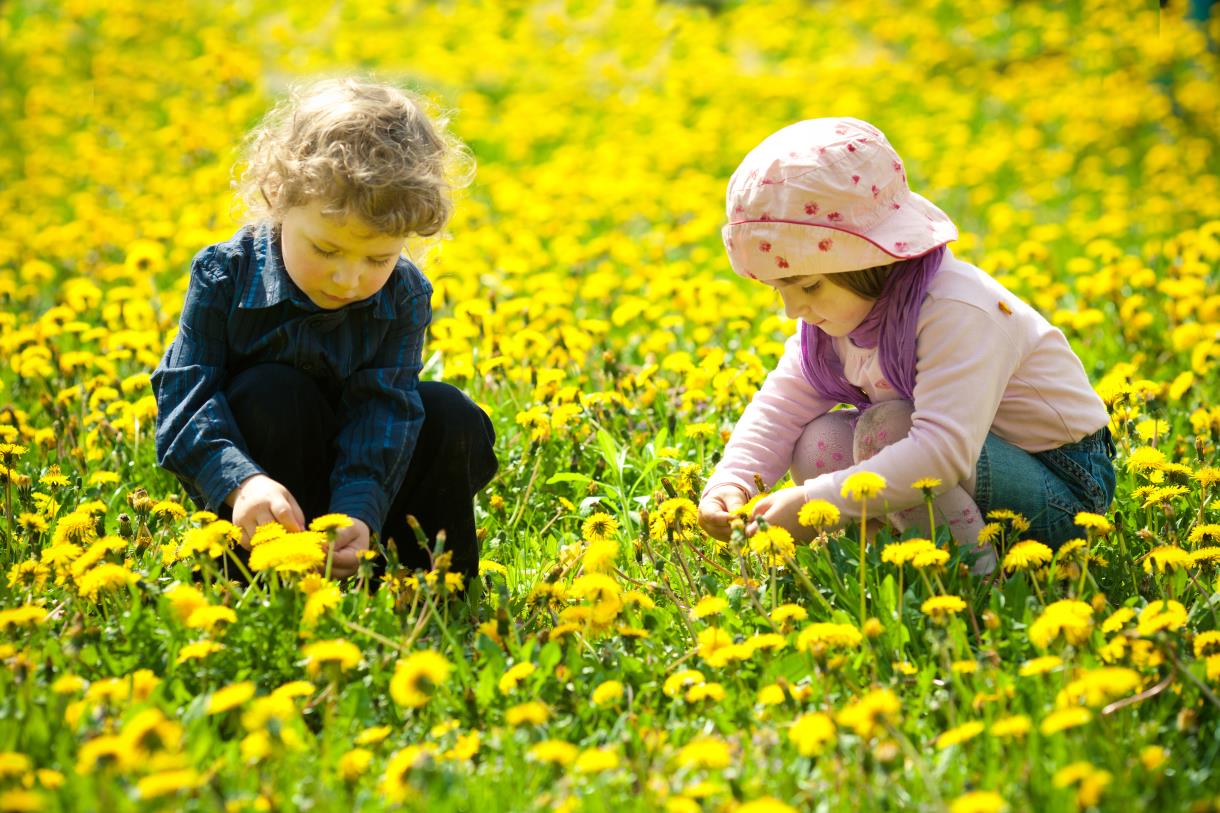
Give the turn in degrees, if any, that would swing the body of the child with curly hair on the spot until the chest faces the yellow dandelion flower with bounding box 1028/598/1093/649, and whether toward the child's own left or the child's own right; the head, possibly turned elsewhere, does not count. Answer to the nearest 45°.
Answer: approximately 45° to the child's own left

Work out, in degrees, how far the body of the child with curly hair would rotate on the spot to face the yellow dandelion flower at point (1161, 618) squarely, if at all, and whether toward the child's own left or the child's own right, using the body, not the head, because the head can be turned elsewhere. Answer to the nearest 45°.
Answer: approximately 45° to the child's own left

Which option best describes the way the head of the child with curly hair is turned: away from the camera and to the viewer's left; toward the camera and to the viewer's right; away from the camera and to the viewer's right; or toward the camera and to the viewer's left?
toward the camera and to the viewer's right

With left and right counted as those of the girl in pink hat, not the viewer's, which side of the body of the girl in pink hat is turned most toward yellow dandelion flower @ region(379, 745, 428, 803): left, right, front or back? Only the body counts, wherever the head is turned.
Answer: front

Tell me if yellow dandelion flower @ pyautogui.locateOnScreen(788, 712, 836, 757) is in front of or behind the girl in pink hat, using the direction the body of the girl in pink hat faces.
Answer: in front

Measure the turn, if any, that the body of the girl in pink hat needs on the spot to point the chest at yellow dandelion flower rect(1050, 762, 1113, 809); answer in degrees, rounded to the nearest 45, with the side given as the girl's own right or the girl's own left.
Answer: approximately 45° to the girl's own left

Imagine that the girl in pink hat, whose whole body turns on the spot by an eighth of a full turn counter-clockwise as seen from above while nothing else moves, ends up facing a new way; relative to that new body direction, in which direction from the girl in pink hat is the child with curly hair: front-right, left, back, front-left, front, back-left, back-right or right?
right
